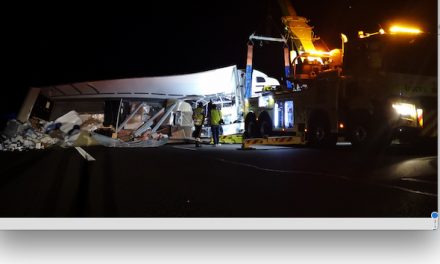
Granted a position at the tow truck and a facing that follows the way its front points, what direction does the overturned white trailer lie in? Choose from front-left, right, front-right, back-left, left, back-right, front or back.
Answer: back

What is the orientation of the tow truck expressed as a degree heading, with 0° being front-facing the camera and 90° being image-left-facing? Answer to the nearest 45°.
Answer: approximately 315°
